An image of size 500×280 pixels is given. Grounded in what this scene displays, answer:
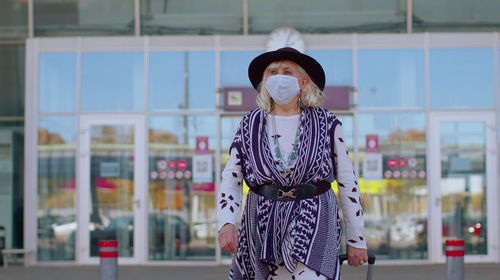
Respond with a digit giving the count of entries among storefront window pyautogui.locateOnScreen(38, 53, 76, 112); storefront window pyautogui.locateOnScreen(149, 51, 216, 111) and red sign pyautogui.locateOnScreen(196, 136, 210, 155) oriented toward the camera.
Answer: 3

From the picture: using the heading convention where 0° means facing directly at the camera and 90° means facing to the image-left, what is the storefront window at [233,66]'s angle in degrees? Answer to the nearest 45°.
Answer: approximately 0°

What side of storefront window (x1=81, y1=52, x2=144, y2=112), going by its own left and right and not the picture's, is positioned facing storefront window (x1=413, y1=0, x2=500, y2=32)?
left

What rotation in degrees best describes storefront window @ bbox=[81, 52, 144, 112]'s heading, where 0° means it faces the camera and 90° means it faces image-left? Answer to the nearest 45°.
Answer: approximately 0°

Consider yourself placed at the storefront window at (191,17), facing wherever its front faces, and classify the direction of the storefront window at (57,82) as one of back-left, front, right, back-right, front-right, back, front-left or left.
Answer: right

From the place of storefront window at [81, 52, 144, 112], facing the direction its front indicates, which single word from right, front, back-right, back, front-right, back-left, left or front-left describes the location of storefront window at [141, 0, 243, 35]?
left

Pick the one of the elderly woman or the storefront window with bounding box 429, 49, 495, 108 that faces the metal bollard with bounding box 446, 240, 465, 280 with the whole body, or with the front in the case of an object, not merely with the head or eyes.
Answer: the storefront window

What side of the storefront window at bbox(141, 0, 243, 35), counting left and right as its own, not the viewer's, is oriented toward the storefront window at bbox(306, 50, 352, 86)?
left
